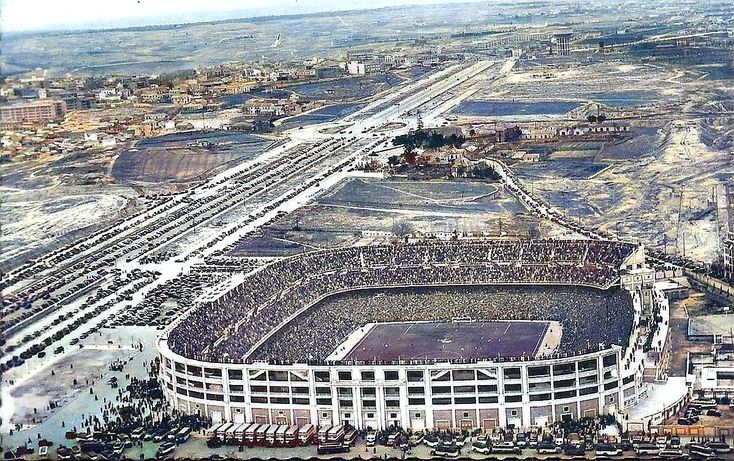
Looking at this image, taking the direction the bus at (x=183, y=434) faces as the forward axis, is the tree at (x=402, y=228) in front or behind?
behind

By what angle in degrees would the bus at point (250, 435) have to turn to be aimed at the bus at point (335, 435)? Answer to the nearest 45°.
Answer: approximately 135° to its left

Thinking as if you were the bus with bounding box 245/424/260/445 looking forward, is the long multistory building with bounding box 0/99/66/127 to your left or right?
on your right

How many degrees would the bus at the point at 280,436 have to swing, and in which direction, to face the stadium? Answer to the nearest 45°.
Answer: approximately 180°

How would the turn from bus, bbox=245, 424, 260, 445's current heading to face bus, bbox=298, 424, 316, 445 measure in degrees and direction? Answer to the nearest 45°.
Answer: approximately 135° to its left

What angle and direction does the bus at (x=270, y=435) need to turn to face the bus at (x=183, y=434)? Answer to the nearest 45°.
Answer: approximately 45° to its right

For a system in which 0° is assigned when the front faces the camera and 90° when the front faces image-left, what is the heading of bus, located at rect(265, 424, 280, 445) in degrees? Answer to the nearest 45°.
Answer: approximately 45°

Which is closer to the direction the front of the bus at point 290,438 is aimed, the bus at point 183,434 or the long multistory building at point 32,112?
the bus

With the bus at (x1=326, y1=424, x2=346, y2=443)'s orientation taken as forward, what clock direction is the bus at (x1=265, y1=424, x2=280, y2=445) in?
the bus at (x1=265, y1=424, x2=280, y2=445) is roughly at 2 o'clock from the bus at (x1=326, y1=424, x2=346, y2=443).
